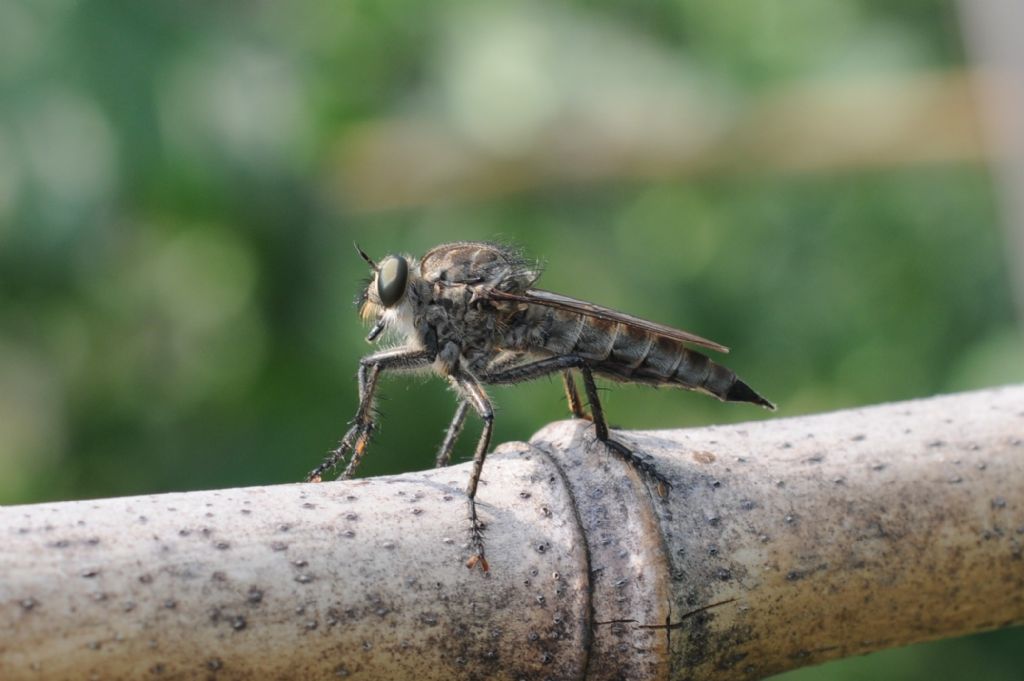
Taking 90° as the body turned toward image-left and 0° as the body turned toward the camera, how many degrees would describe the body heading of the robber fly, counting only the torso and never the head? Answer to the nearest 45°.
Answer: approximately 90°
